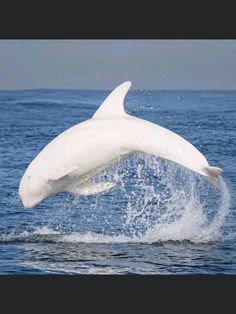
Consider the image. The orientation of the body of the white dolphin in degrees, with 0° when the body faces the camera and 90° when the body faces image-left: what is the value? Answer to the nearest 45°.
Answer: approximately 90°
